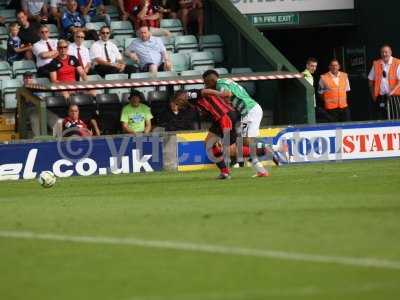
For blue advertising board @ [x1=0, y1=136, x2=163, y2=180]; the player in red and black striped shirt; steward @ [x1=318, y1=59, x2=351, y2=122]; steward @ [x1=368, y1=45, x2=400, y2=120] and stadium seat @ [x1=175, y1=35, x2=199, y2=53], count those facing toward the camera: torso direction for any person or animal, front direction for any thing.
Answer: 4

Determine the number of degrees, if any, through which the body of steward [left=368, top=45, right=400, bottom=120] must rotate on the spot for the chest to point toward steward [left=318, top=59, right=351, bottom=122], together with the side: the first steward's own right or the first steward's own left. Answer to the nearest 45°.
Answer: approximately 90° to the first steward's own right

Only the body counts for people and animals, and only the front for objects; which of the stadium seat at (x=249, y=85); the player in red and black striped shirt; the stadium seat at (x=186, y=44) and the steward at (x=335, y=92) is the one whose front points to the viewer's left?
the player in red and black striped shirt
